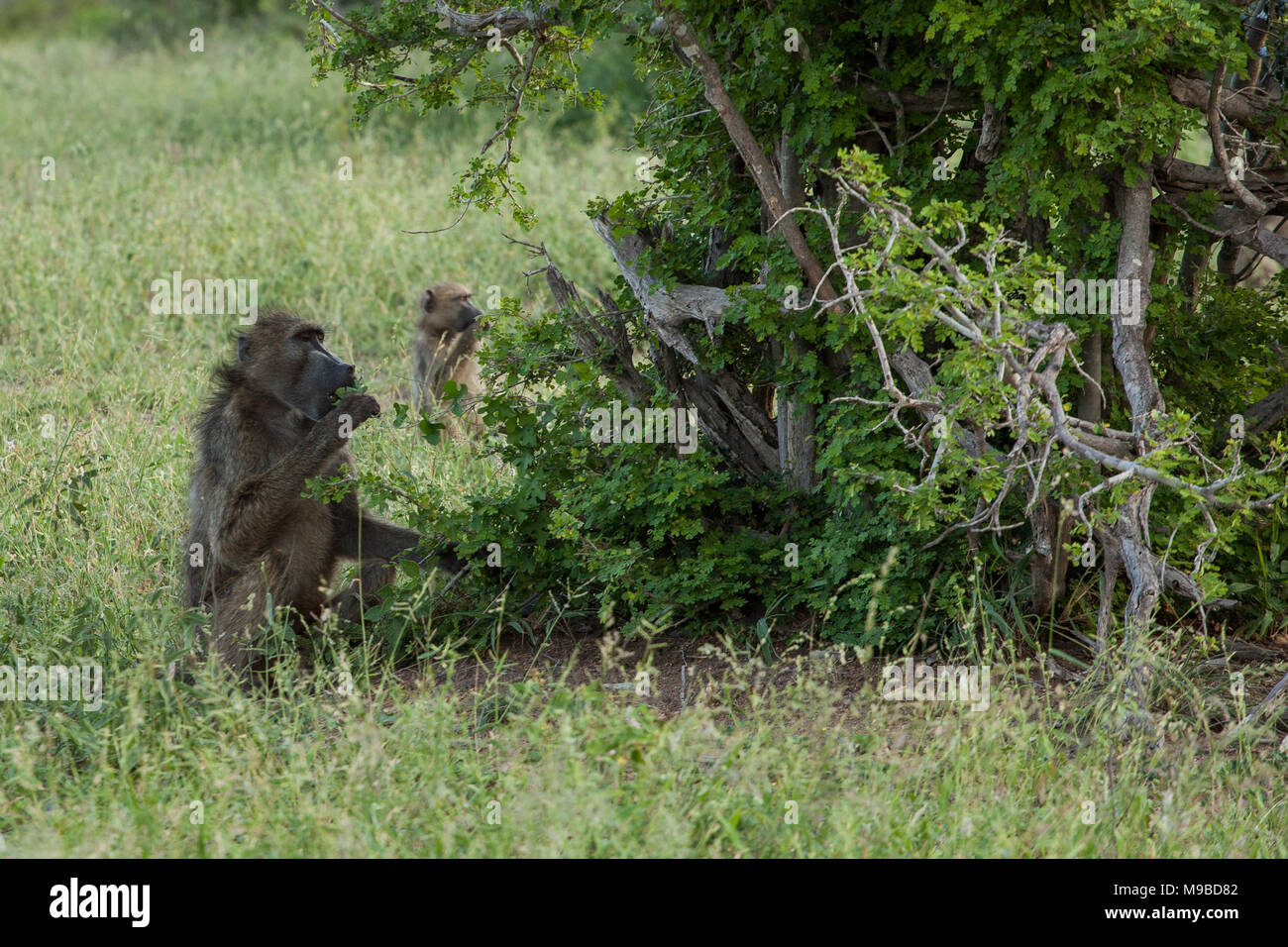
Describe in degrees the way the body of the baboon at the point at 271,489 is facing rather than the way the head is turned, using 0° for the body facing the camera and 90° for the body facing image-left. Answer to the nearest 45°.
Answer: approximately 270°
